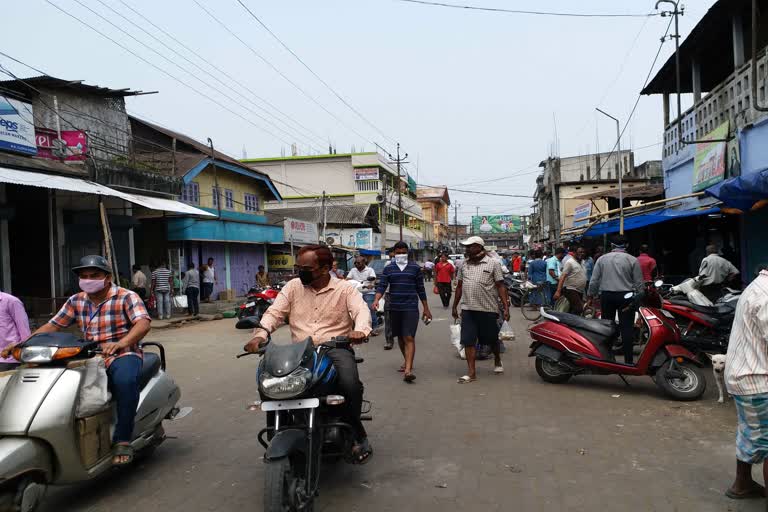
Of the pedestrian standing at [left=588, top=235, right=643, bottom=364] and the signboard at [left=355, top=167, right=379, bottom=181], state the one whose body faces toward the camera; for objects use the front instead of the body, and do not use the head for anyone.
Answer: the signboard

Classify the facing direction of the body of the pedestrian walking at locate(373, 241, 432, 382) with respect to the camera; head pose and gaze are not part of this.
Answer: toward the camera

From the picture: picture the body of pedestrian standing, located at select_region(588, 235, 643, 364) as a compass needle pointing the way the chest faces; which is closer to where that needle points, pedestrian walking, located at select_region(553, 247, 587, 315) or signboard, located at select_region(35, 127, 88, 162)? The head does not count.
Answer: the pedestrian walking

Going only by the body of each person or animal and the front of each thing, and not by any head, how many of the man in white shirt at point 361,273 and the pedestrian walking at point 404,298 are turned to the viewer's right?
0

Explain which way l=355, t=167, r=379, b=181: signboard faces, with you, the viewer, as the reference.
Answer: facing the viewer

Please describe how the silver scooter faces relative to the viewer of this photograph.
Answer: facing the viewer and to the left of the viewer

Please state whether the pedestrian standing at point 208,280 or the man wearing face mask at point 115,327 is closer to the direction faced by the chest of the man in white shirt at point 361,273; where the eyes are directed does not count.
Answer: the man wearing face mask

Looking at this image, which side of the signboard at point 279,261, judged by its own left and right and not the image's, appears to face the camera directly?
front

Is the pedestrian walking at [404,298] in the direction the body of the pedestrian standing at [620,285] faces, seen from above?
no

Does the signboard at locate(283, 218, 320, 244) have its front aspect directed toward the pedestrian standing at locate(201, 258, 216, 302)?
no

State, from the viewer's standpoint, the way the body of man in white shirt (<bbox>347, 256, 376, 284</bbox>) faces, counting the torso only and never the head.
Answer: toward the camera

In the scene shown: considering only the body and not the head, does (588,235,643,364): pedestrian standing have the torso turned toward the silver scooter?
no
